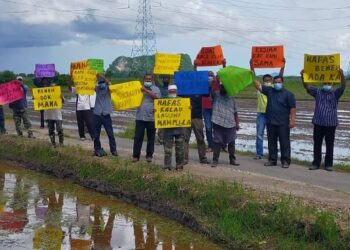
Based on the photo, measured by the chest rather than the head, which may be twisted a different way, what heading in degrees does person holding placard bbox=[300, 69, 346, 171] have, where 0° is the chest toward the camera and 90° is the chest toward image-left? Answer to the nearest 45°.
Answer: approximately 0°

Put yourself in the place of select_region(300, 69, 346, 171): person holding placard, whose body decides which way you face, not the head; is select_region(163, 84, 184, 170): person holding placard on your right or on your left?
on your right

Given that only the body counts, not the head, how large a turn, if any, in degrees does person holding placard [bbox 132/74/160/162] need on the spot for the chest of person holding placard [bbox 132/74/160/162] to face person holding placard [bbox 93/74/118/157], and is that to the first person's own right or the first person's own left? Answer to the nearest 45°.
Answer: approximately 135° to the first person's own right

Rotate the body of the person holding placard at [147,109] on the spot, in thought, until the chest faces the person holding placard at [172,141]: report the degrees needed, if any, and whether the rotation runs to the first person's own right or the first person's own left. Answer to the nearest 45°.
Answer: approximately 45° to the first person's own left

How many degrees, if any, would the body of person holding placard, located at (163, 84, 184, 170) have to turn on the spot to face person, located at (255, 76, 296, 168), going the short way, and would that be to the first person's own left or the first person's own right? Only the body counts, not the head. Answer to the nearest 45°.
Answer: approximately 135° to the first person's own left

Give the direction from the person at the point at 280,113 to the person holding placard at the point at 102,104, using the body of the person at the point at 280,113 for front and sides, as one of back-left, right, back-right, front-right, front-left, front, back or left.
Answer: right

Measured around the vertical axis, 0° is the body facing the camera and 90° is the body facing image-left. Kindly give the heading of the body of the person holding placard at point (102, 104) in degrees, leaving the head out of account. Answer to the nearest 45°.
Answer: approximately 0°

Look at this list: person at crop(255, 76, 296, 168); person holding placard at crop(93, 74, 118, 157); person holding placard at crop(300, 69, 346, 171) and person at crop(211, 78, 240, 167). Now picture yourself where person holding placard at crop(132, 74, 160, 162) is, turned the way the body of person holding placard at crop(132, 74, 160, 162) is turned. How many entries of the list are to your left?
3

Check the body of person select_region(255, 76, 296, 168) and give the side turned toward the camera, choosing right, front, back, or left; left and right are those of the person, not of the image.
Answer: front
